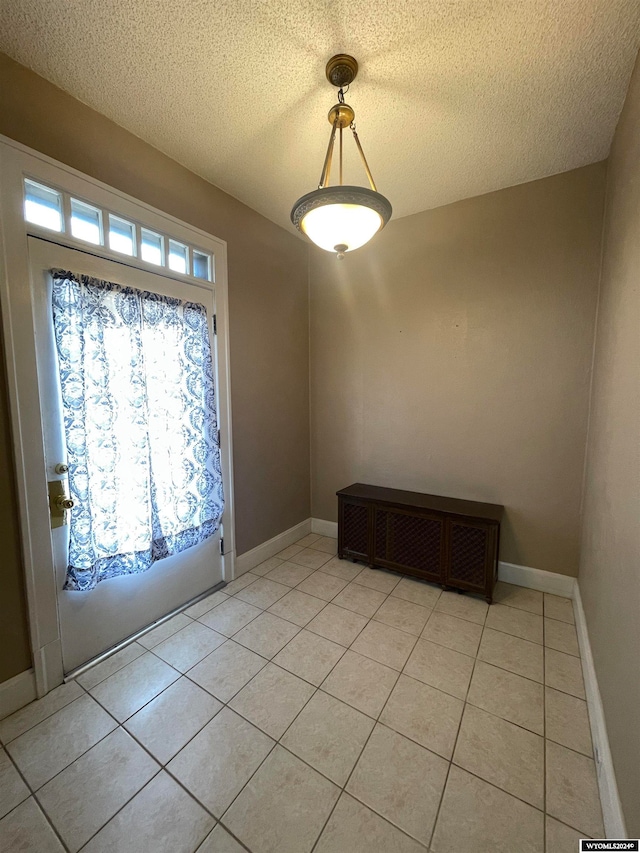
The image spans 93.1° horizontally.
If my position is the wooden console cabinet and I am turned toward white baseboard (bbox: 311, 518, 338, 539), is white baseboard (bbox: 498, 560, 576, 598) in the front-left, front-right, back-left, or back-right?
back-right

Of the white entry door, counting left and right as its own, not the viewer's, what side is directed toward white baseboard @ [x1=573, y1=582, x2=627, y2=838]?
front

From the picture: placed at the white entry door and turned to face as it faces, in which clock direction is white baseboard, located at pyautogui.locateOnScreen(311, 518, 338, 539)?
The white baseboard is roughly at 10 o'clock from the white entry door.

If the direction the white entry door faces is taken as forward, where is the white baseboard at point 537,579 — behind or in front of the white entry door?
in front

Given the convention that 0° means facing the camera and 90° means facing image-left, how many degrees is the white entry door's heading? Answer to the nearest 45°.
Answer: approximately 315°

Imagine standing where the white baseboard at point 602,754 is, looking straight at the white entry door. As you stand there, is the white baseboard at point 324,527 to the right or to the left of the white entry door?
right
